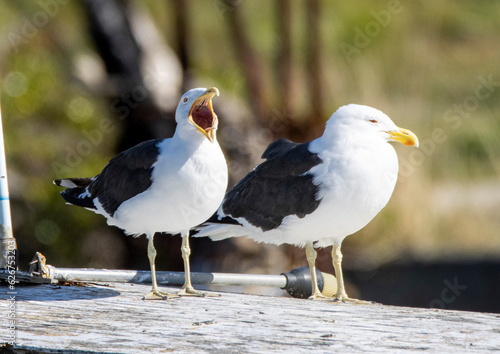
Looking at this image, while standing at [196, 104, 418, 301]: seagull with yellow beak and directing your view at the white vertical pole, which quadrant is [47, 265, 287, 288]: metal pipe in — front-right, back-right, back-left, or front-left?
front-right

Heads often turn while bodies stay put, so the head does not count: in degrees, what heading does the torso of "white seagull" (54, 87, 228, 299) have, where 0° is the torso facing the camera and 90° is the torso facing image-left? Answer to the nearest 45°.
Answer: approximately 315°

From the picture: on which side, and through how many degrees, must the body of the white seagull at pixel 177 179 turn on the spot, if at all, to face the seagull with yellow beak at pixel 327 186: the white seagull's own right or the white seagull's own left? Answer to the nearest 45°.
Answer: approximately 45° to the white seagull's own left

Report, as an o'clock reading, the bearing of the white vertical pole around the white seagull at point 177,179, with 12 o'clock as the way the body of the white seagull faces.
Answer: The white vertical pole is roughly at 5 o'clock from the white seagull.
